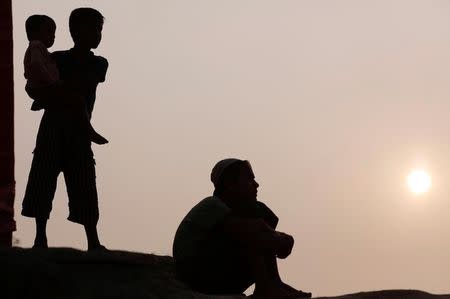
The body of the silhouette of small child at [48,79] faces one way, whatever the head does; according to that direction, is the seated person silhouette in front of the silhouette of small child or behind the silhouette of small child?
in front

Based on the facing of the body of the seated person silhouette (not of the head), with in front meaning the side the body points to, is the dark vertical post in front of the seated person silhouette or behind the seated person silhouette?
behind

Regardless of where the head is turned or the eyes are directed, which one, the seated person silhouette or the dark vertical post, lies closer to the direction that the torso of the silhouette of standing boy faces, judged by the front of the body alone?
the seated person silhouette

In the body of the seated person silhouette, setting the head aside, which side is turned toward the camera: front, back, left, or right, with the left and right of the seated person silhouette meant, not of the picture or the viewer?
right

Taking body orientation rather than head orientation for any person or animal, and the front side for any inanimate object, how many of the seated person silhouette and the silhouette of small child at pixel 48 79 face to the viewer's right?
2

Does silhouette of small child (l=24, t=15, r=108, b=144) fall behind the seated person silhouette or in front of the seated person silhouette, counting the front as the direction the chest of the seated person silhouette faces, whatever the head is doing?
behind

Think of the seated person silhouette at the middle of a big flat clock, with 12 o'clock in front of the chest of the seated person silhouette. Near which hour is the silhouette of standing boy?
The silhouette of standing boy is roughly at 7 o'clock from the seated person silhouette.

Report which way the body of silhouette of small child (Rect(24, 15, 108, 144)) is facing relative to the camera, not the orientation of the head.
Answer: to the viewer's right

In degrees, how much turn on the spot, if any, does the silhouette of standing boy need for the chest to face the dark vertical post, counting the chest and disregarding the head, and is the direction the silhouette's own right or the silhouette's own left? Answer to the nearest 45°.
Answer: approximately 90° to the silhouette's own right
